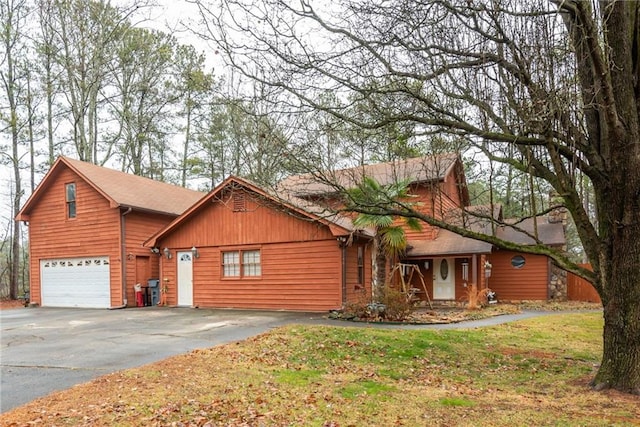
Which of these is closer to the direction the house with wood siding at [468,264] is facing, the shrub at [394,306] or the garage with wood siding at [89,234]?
the shrub

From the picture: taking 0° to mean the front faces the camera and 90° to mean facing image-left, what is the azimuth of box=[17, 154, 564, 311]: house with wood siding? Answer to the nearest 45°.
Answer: approximately 0°

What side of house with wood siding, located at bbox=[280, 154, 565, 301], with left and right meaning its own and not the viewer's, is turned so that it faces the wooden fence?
left

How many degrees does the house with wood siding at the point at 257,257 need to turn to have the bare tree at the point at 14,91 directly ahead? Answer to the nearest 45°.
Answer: approximately 135° to its right

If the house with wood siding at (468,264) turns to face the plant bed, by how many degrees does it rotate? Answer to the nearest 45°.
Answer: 0° — it already faces it

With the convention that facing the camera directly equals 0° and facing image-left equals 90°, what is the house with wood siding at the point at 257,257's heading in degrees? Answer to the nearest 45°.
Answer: approximately 0°

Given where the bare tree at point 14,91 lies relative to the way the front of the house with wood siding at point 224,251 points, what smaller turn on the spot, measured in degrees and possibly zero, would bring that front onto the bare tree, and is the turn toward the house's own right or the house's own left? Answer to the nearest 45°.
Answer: approximately 135° to the house's own right

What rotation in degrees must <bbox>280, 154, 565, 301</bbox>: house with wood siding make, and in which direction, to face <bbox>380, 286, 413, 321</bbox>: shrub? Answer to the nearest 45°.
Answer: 0° — it already faces it

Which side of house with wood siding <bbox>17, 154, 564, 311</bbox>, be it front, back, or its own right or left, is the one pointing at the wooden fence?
left
